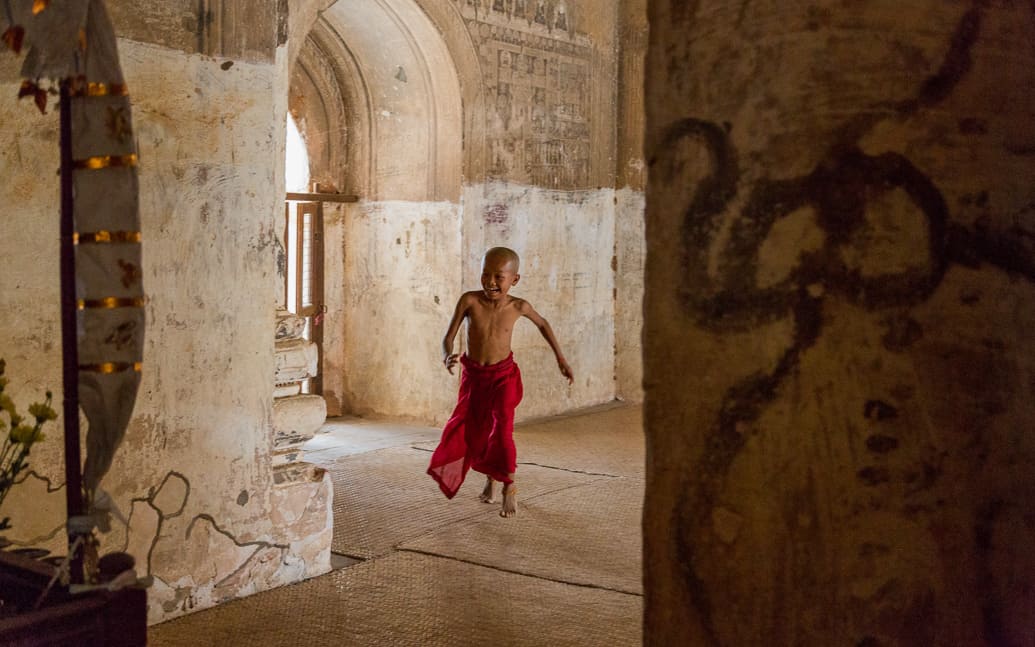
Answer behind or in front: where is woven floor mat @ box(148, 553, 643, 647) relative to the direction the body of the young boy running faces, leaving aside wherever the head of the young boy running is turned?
in front

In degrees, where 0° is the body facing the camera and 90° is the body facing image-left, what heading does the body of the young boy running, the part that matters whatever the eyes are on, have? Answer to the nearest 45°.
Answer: approximately 0°

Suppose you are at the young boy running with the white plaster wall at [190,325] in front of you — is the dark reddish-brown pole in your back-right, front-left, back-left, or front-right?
front-left

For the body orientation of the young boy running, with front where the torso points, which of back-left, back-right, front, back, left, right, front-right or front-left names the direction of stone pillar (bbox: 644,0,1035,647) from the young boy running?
front

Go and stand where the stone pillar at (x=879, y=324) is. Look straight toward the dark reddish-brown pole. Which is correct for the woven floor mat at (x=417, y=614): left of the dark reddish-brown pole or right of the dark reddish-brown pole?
right

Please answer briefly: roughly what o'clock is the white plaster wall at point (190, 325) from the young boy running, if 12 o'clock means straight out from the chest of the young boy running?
The white plaster wall is roughly at 1 o'clock from the young boy running.

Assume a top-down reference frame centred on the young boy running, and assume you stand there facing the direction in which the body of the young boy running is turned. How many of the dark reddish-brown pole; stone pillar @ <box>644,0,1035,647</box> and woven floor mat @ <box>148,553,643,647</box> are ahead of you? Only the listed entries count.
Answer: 3

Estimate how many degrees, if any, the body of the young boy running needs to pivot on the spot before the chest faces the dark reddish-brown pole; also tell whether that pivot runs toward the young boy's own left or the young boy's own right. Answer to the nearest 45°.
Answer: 0° — they already face it
